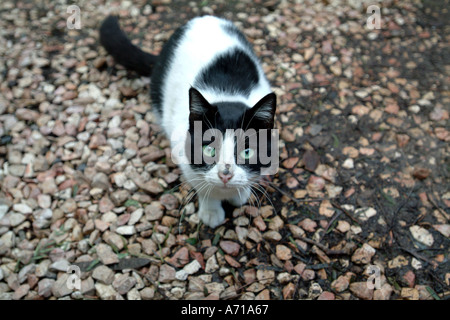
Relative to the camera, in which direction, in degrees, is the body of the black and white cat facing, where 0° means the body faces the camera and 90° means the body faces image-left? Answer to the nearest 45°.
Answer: approximately 0°
